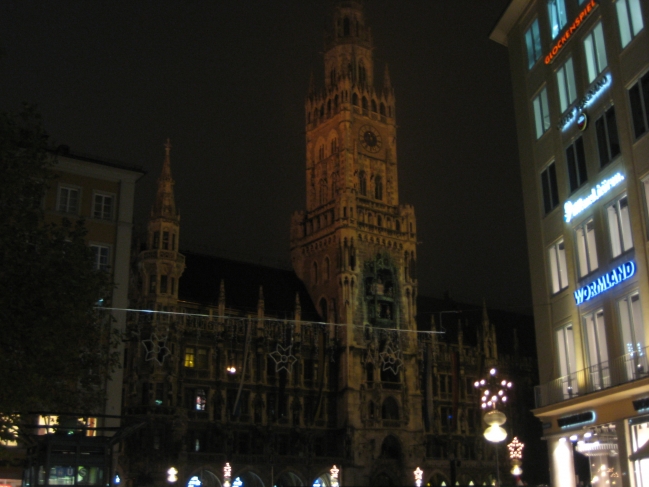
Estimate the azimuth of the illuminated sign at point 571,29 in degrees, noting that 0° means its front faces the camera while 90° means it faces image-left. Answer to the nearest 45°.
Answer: approximately 45°

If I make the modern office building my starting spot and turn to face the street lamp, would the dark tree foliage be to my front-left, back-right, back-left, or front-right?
front-left

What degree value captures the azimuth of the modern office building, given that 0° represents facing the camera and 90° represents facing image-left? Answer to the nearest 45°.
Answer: approximately 45°
